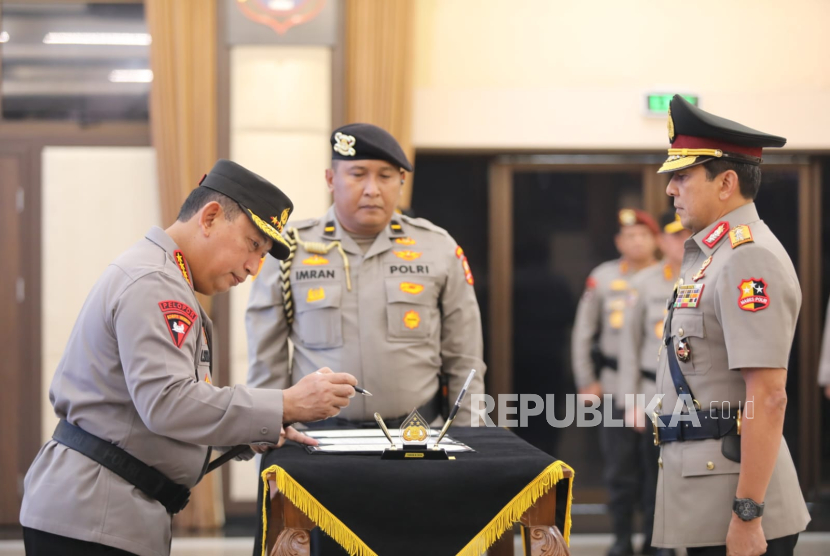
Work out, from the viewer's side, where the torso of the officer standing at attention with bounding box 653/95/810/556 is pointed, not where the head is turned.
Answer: to the viewer's left

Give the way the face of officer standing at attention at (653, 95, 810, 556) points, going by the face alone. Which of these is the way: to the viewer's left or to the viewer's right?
to the viewer's left

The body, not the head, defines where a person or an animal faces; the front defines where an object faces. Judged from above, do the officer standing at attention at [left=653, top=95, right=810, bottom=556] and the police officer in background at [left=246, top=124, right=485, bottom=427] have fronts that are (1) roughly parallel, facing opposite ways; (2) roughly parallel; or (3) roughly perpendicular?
roughly perpendicular

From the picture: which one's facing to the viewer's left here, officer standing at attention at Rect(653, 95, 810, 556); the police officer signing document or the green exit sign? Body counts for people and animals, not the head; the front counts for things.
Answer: the officer standing at attention

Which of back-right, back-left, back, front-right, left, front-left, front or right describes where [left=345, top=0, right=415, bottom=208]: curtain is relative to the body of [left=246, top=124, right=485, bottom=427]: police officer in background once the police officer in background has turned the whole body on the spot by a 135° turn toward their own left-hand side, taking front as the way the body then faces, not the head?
front-left

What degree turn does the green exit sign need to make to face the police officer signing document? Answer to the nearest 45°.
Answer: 0° — it already faces them

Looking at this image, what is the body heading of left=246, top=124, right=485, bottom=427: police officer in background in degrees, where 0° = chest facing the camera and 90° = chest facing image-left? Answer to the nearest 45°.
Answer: approximately 0°

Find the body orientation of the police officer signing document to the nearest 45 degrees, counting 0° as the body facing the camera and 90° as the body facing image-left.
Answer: approximately 270°
